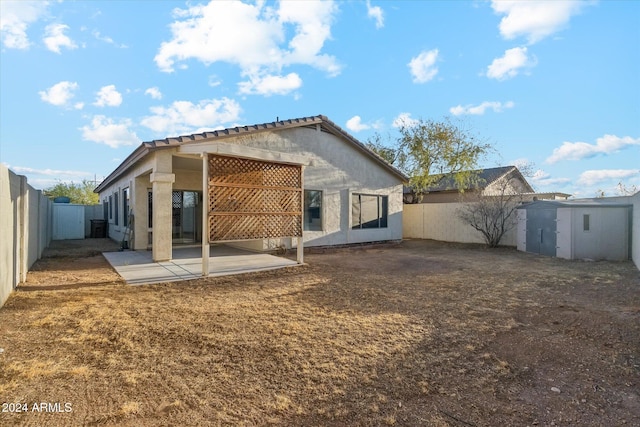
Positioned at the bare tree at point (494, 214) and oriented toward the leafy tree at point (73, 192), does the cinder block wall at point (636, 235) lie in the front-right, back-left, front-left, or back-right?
back-left

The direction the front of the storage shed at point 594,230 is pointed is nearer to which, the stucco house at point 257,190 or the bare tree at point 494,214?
the stucco house

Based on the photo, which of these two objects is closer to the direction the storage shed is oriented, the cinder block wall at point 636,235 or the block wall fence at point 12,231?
the block wall fence

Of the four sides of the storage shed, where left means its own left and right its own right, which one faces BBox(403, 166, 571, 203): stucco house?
right

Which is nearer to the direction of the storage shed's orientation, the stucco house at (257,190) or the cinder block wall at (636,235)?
the stucco house

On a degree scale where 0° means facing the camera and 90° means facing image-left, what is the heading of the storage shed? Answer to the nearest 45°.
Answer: approximately 45°

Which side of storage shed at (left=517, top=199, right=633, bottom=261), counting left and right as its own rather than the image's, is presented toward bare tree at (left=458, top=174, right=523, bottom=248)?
right

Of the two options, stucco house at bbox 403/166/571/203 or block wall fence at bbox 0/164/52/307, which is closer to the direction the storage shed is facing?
the block wall fence

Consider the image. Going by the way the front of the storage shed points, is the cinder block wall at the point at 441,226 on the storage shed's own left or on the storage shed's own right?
on the storage shed's own right

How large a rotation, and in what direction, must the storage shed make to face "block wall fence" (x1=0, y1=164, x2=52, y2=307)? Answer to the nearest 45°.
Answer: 0° — it already faces it
